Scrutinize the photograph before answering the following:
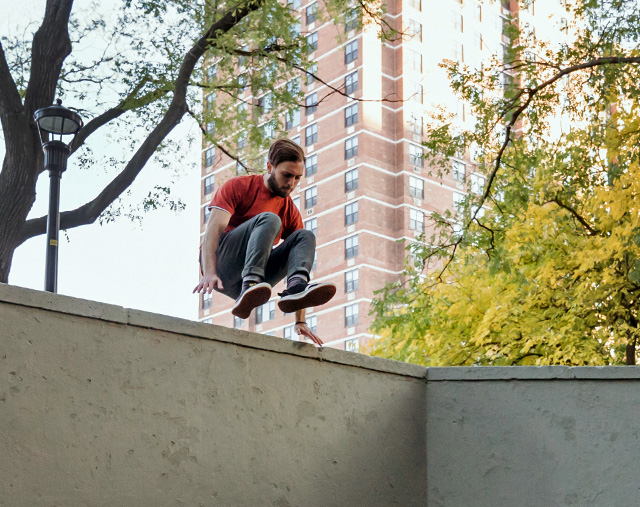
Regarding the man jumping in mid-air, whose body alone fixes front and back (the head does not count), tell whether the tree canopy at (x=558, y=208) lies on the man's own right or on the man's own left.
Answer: on the man's own left

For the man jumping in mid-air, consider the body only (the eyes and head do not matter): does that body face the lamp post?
no

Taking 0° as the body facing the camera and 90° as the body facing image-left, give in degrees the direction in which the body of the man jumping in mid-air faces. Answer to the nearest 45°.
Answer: approximately 315°

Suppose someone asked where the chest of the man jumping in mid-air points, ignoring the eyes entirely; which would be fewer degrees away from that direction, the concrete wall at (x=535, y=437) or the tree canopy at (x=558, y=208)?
the concrete wall

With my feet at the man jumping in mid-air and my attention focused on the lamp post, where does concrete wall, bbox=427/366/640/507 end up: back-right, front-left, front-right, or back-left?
back-right

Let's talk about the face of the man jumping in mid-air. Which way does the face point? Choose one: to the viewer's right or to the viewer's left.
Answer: to the viewer's right

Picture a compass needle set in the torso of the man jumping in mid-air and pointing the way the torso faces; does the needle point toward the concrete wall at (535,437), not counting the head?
no

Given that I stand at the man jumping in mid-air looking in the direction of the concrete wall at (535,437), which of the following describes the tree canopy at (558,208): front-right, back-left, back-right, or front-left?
front-left
